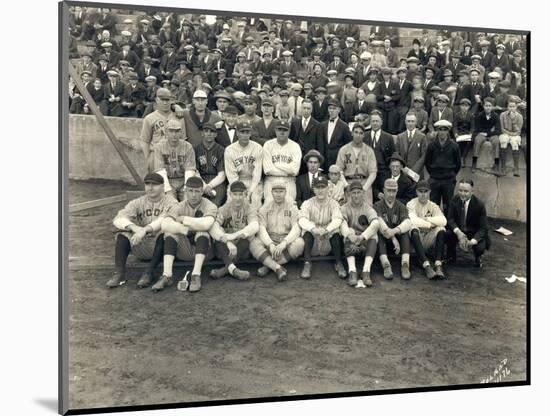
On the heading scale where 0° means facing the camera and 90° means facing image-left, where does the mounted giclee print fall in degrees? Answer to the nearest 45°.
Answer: approximately 315°
